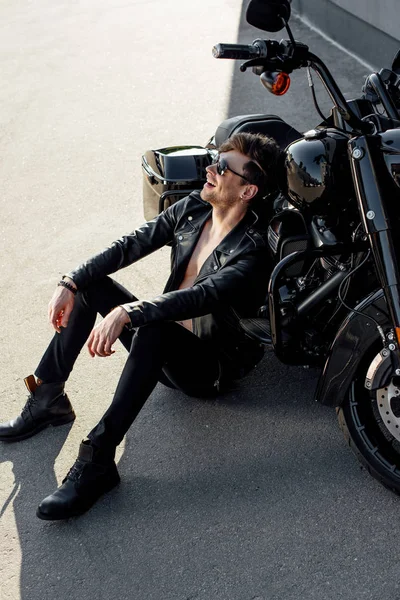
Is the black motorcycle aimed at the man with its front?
no

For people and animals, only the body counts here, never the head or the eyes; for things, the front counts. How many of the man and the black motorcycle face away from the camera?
0

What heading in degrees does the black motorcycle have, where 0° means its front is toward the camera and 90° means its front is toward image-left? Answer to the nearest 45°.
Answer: approximately 315°

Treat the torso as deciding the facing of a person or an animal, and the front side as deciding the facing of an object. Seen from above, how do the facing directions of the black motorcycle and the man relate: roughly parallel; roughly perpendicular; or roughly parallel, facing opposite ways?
roughly perpendicular
